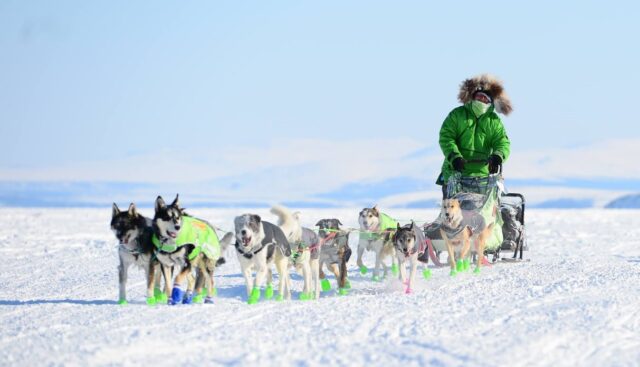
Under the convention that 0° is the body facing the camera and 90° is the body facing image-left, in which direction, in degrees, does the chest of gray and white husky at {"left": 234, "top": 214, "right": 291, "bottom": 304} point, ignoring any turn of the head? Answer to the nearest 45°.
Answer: approximately 45°

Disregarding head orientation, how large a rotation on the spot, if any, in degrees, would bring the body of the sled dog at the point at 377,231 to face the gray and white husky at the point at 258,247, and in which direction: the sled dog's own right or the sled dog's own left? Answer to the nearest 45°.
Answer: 0° — it already faces it

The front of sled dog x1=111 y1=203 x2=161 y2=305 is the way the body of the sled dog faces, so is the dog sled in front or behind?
behind

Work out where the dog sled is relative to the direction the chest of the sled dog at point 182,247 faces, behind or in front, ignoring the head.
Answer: behind

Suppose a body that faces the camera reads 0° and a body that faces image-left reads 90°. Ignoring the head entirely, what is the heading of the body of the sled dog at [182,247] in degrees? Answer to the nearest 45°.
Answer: approximately 45°

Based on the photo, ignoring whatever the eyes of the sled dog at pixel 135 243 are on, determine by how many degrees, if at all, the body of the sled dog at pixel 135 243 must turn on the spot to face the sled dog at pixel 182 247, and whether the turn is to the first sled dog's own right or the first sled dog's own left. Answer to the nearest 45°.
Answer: approximately 135° to the first sled dog's own left

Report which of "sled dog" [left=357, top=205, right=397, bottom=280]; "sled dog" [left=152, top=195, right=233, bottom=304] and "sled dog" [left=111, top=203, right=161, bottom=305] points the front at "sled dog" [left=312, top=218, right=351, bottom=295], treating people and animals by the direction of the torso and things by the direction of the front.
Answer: "sled dog" [left=357, top=205, right=397, bottom=280]

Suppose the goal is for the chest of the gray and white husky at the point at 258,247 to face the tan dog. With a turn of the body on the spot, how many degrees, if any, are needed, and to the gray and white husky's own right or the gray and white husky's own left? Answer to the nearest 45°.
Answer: approximately 180°
